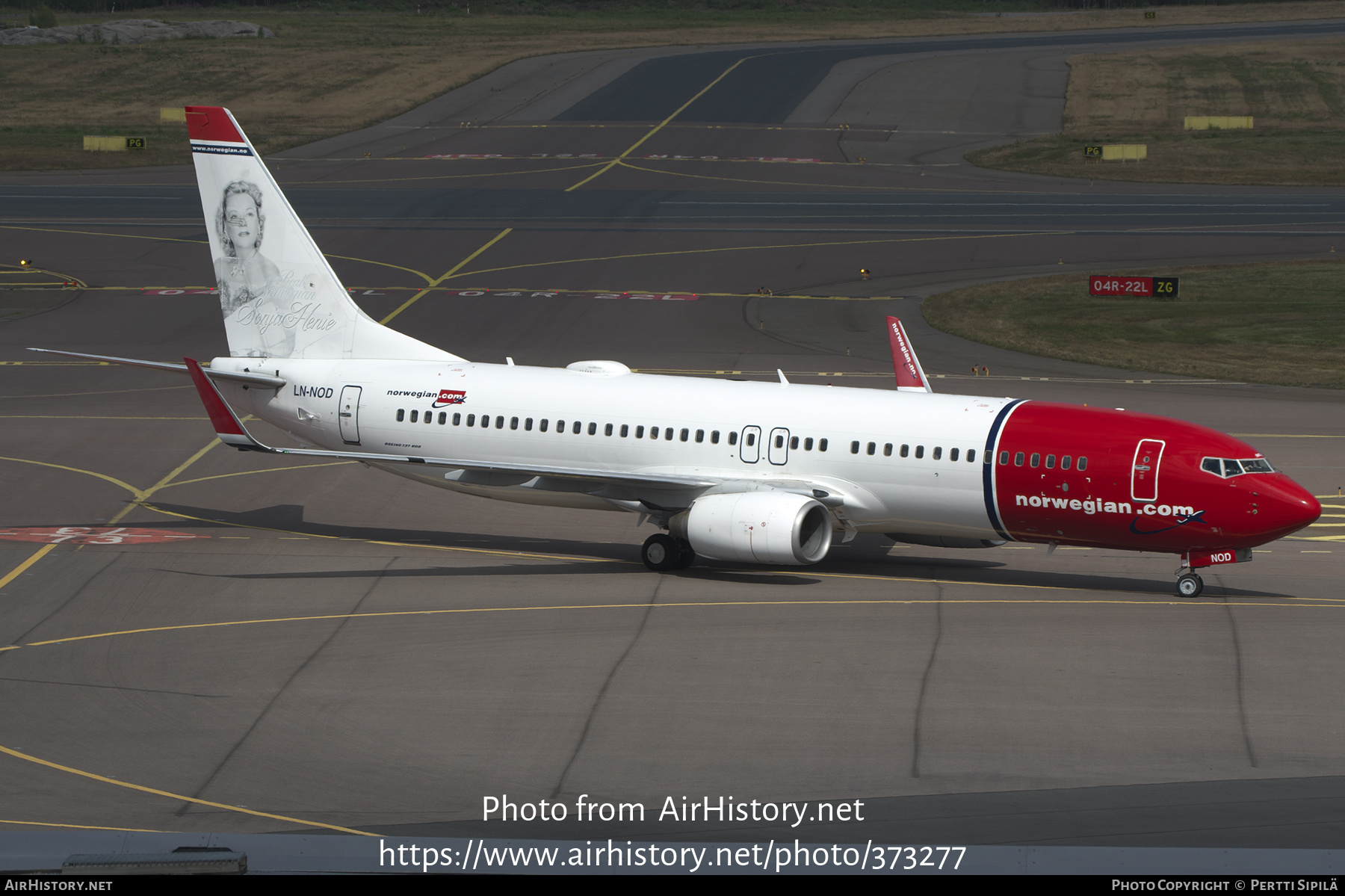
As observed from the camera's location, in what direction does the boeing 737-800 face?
facing the viewer and to the right of the viewer
